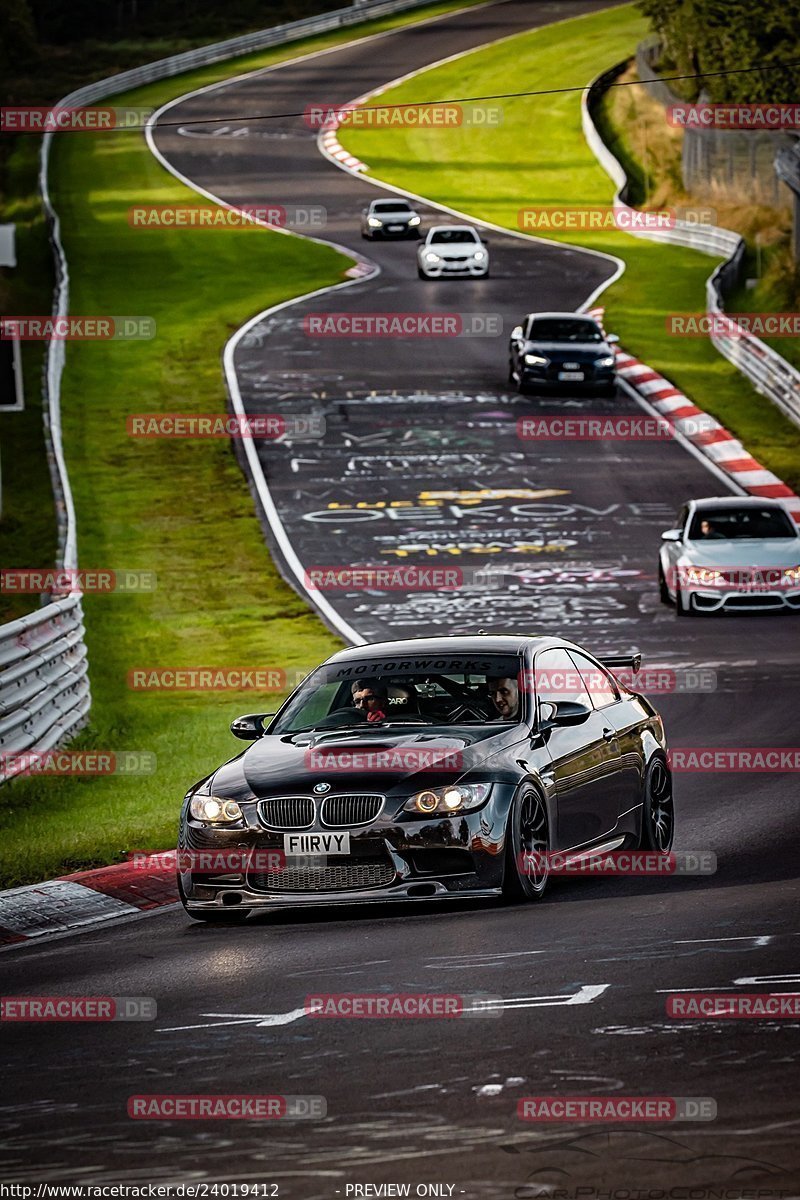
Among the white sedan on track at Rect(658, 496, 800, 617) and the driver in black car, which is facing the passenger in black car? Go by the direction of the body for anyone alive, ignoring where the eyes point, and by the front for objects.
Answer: the white sedan on track

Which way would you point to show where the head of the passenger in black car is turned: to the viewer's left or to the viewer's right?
to the viewer's left

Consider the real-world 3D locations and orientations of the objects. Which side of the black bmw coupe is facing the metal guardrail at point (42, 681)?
right

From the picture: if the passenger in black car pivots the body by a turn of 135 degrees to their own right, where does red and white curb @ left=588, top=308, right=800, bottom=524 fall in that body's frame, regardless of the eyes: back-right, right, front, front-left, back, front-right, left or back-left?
front

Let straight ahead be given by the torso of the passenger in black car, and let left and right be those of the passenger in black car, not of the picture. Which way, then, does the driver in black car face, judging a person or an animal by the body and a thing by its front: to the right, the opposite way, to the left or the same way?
the same way

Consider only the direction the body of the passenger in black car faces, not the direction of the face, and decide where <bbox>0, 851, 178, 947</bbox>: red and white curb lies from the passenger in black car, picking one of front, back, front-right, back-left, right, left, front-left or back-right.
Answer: front-right

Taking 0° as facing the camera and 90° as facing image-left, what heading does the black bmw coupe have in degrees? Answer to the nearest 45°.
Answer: approximately 45°

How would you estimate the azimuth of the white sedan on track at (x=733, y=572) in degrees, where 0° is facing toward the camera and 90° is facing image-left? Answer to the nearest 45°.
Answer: approximately 0°

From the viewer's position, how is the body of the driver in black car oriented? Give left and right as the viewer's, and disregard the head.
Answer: facing the viewer and to the left of the viewer

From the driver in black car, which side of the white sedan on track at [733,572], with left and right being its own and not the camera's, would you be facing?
front

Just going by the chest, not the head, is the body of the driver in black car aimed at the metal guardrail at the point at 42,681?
no

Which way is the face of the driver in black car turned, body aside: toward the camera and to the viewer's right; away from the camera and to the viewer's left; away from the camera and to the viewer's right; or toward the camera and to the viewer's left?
toward the camera and to the viewer's left

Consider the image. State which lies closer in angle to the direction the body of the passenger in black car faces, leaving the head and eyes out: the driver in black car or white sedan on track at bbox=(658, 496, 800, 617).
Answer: the driver in black car

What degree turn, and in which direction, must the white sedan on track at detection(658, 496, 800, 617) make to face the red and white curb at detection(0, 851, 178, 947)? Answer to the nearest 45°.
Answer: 0° — it already faces it

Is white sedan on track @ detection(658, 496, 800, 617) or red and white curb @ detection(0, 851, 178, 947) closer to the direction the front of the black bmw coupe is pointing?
the red and white curb

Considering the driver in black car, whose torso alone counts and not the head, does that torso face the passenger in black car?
no
